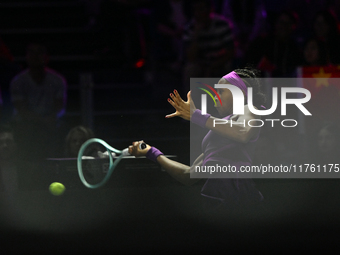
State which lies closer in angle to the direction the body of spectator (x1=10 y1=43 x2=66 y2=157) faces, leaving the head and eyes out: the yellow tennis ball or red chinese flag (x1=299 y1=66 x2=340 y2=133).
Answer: the yellow tennis ball

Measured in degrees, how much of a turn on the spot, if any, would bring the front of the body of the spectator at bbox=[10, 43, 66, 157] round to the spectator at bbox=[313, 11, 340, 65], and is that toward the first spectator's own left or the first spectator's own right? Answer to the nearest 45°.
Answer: approximately 90° to the first spectator's own left

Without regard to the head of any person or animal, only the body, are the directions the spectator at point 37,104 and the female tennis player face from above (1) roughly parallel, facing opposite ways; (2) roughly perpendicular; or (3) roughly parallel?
roughly perpendicular

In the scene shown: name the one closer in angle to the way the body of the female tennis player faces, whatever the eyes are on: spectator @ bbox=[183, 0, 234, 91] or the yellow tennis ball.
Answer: the yellow tennis ball

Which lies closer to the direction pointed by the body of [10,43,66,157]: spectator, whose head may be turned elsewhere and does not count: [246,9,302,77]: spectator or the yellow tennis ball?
the yellow tennis ball

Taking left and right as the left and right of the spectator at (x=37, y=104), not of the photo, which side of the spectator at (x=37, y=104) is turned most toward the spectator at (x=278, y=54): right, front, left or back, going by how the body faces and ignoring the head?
left

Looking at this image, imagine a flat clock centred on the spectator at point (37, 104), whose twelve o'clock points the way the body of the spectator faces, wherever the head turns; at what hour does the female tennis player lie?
The female tennis player is roughly at 11 o'clock from the spectator.

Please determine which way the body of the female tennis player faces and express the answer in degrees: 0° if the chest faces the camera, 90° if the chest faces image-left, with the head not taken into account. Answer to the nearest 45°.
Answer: approximately 90°

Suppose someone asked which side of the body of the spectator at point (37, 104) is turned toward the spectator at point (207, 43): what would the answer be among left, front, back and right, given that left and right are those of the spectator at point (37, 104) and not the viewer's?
left

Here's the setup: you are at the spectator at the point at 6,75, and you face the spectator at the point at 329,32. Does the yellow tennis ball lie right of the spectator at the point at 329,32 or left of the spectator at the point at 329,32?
right

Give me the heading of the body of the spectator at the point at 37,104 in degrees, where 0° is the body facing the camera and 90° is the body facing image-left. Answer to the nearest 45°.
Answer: approximately 0°

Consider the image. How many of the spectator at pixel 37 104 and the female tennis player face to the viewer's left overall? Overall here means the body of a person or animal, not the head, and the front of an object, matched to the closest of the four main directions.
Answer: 1
